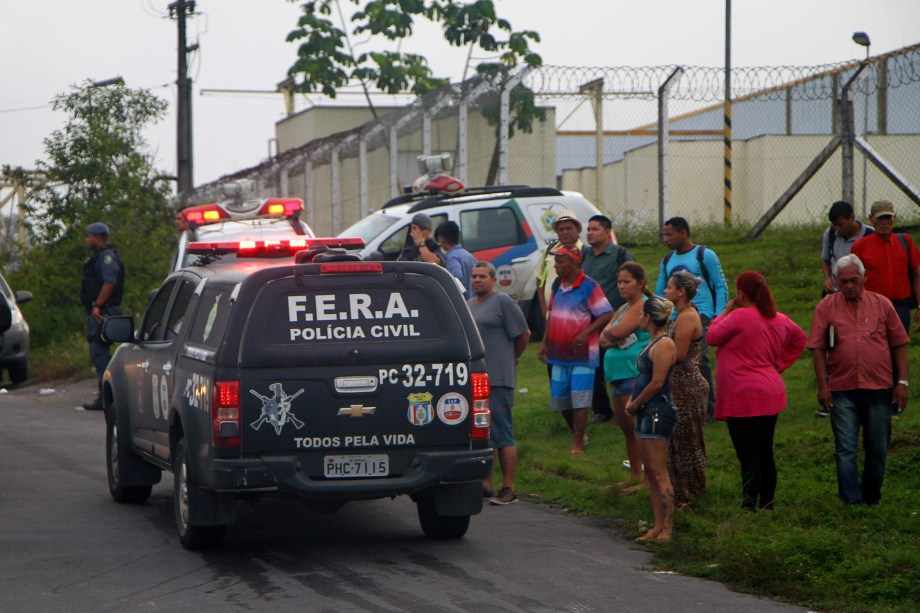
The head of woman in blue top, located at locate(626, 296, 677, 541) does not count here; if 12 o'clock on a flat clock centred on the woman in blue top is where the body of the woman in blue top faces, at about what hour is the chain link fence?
The chain link fence is roughly at 3 o'clock from the woman in blue top.

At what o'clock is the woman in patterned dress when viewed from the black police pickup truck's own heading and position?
The woman in patterned dress is roughly at 4 o'clock from the black police pickup truck.

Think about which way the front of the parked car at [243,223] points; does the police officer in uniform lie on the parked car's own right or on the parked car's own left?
on the parked car's own left

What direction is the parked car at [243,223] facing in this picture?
away from the camera

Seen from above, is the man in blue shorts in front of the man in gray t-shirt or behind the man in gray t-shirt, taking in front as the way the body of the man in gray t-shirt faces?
behind

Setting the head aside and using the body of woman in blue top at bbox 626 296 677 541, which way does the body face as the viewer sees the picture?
to the viewer's left

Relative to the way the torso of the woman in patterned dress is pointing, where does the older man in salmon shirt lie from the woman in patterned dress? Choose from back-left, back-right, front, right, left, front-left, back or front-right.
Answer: back

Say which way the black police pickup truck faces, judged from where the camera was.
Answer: facing away from the viewer and to the left of the viewer

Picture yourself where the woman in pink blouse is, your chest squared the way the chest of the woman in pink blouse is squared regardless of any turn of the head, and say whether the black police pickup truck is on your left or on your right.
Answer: on your left

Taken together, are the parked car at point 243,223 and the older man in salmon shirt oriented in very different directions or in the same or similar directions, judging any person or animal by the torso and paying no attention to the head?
very different directions

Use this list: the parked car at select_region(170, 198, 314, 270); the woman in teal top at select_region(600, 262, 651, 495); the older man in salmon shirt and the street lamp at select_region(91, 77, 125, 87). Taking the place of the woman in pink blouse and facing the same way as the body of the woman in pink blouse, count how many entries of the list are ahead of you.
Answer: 3

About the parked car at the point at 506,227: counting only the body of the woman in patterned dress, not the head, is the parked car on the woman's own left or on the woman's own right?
on the woman's own right

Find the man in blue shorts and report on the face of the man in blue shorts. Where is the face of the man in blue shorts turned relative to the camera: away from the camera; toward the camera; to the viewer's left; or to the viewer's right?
to the viewer's left
